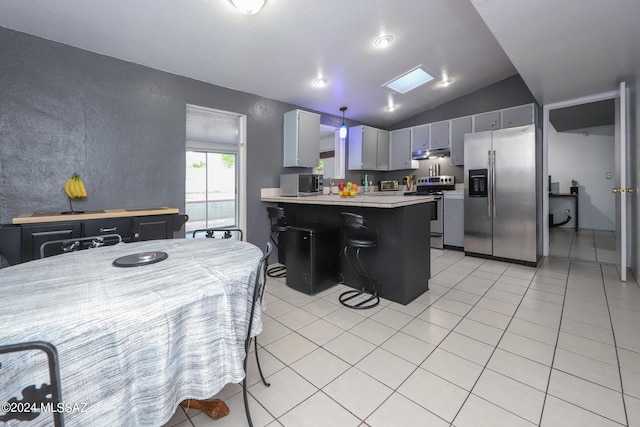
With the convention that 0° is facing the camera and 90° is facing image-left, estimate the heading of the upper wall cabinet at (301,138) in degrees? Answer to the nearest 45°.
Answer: approximately 315°

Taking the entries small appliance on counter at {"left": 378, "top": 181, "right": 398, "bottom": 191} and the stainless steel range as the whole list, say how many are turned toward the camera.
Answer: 2

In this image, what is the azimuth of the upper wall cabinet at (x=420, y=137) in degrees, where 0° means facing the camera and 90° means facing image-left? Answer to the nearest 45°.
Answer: approximately 45°

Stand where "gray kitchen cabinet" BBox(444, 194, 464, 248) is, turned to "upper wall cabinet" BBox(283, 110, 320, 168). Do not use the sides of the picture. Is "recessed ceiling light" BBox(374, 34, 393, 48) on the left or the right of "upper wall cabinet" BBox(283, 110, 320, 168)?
left
